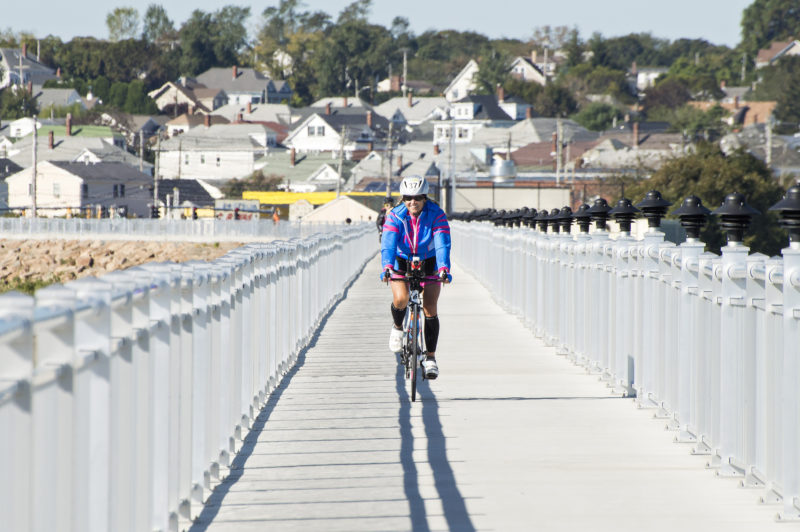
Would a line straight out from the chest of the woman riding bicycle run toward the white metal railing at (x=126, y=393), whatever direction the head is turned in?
yes

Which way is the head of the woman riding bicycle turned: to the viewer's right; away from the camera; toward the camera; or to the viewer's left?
toward the camera

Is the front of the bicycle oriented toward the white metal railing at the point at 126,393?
yes

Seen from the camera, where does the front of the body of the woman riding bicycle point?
toward the camera

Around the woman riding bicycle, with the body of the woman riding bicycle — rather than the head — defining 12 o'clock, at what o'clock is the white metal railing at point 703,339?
The white metal railing is roughly at 11 o'clock from the woman riding bicycle.

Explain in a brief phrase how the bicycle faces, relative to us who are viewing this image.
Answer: facing the viewer
